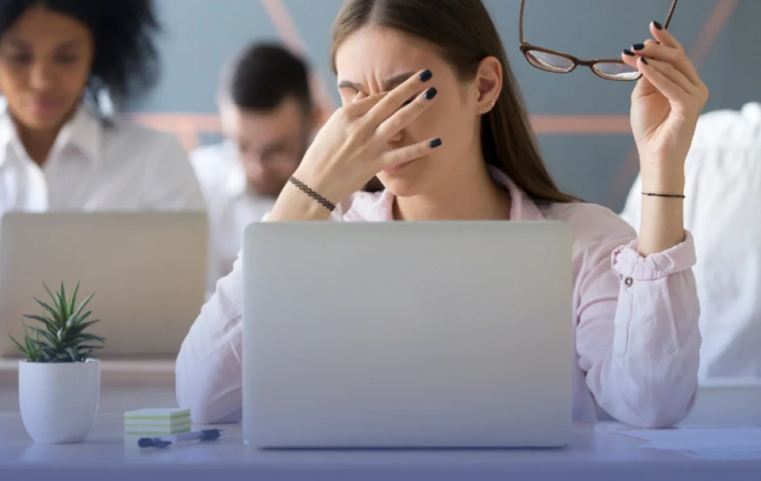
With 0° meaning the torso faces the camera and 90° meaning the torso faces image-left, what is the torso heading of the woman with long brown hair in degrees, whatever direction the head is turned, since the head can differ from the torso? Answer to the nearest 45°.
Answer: approximately 0°

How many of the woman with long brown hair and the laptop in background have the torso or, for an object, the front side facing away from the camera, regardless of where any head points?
1

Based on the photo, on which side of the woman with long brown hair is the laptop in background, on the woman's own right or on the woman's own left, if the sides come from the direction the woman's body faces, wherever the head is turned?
on the woman's own right

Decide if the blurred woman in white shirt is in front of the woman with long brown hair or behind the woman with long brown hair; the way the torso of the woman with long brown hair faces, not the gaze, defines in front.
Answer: behind

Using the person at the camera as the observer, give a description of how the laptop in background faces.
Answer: facing away from the viewer

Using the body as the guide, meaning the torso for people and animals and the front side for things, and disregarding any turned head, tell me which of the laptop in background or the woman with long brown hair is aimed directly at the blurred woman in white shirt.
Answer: the laptop in background

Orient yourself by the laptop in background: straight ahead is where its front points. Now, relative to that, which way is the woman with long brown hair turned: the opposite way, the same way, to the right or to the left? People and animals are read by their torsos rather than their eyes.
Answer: the opposite way

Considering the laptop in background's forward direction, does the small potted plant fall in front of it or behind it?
behind
